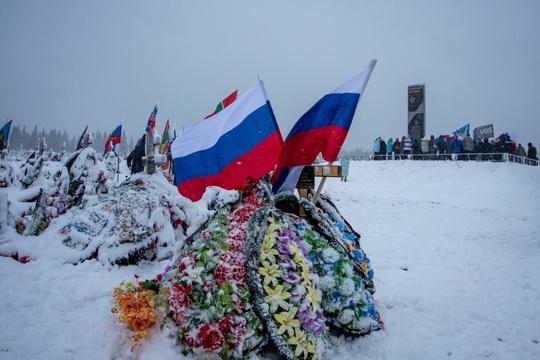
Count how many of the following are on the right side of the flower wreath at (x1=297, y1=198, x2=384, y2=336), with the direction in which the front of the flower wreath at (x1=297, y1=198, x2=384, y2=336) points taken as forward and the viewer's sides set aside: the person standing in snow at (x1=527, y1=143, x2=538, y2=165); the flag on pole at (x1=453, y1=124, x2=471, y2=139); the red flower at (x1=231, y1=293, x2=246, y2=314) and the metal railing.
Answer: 1

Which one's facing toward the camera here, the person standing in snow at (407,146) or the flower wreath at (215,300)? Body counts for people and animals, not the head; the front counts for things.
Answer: the flower wreath

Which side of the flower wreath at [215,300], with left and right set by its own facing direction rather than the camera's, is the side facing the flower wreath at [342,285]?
left

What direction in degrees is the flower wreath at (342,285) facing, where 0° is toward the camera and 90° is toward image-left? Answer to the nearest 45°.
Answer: approximately 315°

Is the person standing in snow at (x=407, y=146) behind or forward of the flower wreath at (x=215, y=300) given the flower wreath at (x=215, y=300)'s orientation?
behind

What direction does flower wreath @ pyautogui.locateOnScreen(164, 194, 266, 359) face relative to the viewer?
toward the camera

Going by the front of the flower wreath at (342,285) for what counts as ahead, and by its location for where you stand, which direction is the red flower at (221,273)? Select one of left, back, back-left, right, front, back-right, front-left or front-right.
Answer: right
